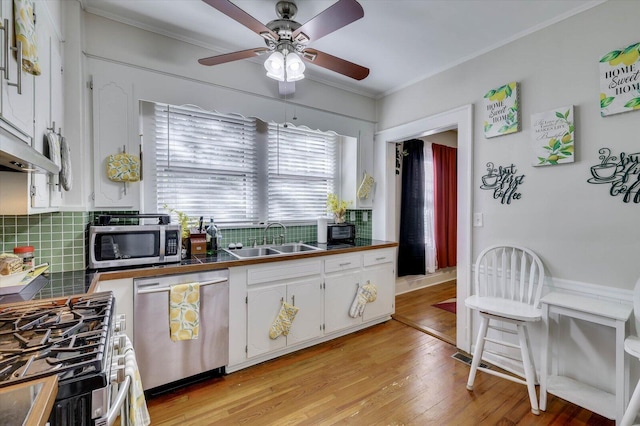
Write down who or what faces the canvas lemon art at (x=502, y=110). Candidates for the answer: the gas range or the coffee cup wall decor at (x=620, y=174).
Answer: the gas range

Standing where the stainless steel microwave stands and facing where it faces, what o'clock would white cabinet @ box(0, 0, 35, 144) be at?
The white cabinet is roughly at 1 o'clock from the stainless steel microwave.

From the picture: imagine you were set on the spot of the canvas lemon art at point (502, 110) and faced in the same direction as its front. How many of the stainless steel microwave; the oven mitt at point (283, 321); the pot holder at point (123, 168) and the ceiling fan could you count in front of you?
4

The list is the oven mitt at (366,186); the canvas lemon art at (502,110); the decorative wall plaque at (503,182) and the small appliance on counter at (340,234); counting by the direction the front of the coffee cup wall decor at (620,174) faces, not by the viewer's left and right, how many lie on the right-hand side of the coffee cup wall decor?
4

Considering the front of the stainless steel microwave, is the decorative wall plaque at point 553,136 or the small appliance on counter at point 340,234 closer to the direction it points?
the decorative wall plaque

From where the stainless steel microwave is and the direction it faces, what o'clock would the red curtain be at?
The red curtain is roughly at 9 o'clock from the stainless steel microwave.

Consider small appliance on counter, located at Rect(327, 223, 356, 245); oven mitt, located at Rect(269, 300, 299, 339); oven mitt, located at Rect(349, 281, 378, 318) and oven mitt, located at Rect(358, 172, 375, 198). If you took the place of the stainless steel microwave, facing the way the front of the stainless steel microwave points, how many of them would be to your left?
4

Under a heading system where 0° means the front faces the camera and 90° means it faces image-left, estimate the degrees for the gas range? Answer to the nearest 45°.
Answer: approximately 270°

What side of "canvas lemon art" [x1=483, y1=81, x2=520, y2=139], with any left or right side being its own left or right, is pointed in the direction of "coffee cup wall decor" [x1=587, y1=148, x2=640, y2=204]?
left

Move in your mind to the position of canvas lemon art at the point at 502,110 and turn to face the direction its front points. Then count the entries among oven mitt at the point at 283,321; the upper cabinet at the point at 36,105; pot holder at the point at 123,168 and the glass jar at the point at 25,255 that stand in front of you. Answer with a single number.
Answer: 4

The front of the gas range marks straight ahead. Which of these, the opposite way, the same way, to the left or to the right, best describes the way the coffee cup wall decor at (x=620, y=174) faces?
the opposite way

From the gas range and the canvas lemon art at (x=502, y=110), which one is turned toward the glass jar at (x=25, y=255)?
the canvas lemon art

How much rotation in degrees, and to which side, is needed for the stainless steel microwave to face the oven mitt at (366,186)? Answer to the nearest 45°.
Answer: approximately 90° to its left

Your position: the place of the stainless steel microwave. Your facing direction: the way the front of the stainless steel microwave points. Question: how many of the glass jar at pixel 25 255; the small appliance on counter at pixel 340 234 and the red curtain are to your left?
2

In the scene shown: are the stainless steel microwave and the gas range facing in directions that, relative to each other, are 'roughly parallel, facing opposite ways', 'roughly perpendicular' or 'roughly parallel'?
roughly perpendicular
